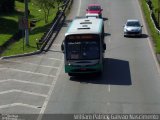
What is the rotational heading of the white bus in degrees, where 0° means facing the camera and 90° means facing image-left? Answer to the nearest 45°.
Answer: approximately 0°
